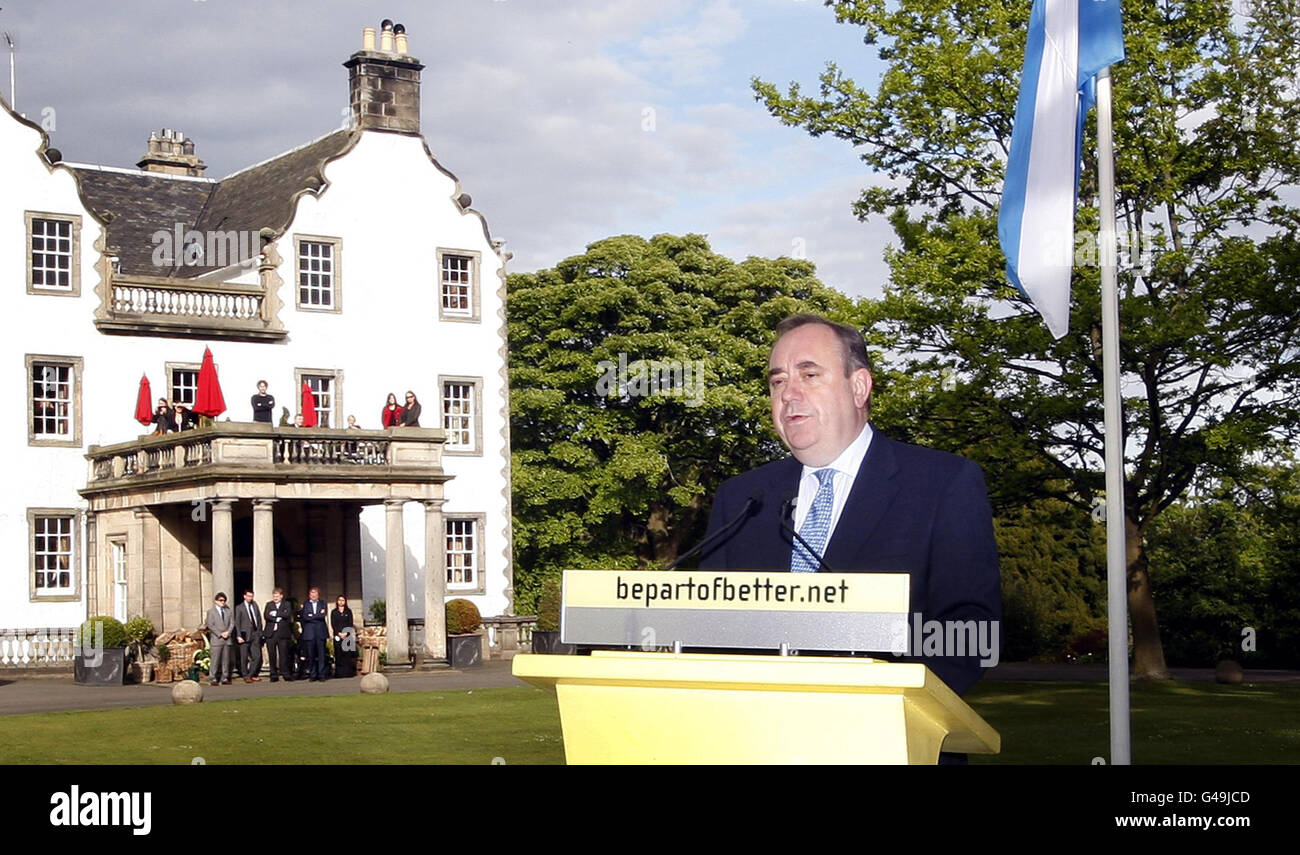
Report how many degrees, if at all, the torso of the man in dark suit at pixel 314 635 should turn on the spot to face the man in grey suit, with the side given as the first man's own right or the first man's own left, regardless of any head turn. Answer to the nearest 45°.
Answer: approximately 45° to the first man's own right

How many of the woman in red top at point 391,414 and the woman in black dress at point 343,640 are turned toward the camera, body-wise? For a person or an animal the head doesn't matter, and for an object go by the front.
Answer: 2

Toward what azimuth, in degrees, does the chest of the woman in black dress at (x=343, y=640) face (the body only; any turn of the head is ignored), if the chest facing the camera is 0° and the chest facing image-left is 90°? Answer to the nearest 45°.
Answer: approximately 0°

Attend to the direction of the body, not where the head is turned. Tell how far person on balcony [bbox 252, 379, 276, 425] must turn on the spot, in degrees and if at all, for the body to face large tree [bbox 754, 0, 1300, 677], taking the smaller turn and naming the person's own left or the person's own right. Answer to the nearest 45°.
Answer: approximately 45° to the person's own left

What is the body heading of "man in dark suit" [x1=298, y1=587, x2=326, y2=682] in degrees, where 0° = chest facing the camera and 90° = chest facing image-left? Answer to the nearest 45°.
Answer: approximately 0°

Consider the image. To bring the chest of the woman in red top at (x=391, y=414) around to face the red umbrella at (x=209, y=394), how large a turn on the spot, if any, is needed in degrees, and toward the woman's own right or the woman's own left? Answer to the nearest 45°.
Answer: approximately 45° to the woman's own right
